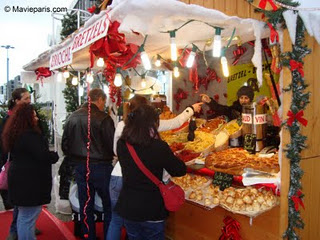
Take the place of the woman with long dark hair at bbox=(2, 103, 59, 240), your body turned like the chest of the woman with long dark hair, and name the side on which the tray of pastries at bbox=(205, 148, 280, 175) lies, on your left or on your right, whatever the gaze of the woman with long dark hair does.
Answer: on your right

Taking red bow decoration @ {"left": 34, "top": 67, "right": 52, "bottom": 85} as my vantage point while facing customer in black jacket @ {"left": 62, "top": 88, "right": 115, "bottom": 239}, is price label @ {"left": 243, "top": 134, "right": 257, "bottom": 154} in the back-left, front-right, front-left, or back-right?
front-left

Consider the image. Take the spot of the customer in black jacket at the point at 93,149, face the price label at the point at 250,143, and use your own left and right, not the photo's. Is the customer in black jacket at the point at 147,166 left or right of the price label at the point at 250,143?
right

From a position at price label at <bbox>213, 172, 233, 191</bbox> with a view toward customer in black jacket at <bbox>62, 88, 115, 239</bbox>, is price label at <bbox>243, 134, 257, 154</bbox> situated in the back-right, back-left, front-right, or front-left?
back-right

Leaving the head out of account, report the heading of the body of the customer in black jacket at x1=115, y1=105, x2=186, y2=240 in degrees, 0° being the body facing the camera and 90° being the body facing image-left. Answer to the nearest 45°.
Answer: approximately 225°

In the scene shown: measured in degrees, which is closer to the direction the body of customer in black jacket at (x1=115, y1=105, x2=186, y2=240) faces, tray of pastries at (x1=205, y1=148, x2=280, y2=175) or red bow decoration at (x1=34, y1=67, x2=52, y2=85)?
the tray of pastries

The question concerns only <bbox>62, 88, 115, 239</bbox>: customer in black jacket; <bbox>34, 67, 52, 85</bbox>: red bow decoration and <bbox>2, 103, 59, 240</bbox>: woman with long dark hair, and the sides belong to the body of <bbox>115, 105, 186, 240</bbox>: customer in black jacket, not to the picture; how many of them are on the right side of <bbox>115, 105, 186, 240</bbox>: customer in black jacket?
0

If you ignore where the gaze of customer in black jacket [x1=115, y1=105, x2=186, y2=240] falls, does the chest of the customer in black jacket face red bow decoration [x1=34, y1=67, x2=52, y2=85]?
no

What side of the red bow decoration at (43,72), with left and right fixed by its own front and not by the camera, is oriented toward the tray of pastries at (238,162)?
left

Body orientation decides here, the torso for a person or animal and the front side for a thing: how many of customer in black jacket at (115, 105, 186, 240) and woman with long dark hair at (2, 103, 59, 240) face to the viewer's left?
0

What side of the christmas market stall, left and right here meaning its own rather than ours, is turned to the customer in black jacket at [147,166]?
front

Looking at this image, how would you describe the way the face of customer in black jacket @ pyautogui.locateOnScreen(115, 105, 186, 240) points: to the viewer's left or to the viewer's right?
to the viewer's right

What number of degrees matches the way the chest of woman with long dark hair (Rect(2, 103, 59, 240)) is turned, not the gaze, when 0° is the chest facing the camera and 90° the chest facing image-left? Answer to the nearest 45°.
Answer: approximately 225°

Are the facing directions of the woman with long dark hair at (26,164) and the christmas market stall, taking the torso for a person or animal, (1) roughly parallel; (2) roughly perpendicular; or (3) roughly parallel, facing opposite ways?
roughly parallel, facing opposite ways

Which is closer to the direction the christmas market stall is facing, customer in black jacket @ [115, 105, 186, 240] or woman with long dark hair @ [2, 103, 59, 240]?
the customer in black jacket

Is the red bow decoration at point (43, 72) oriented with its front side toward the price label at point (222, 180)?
no

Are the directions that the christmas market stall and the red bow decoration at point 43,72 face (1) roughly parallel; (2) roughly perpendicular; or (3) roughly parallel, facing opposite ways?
roughly parallel
